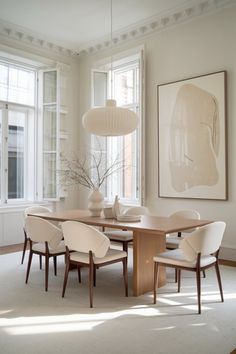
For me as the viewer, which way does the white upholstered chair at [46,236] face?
facing away from the viewer and to the right of the viewer

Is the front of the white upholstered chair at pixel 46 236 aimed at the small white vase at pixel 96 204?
yes

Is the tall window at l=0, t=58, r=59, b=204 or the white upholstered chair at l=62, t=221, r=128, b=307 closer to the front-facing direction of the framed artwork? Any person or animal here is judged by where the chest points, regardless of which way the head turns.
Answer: the white upholstered chair

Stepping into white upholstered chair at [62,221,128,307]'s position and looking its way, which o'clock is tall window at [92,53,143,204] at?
The tall window is roughly at 11 o'clock from the white upholstered chair.

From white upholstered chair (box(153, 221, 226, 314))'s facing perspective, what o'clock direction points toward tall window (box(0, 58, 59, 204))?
The tall window is roughly at 12 o'clock from the white upholstered chair.

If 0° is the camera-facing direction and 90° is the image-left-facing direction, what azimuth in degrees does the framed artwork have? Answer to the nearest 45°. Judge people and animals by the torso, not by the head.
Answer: approximately 45°

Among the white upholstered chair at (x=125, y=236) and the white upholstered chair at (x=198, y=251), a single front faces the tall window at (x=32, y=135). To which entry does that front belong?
the white upholstered chair at (x=198, y=251)
